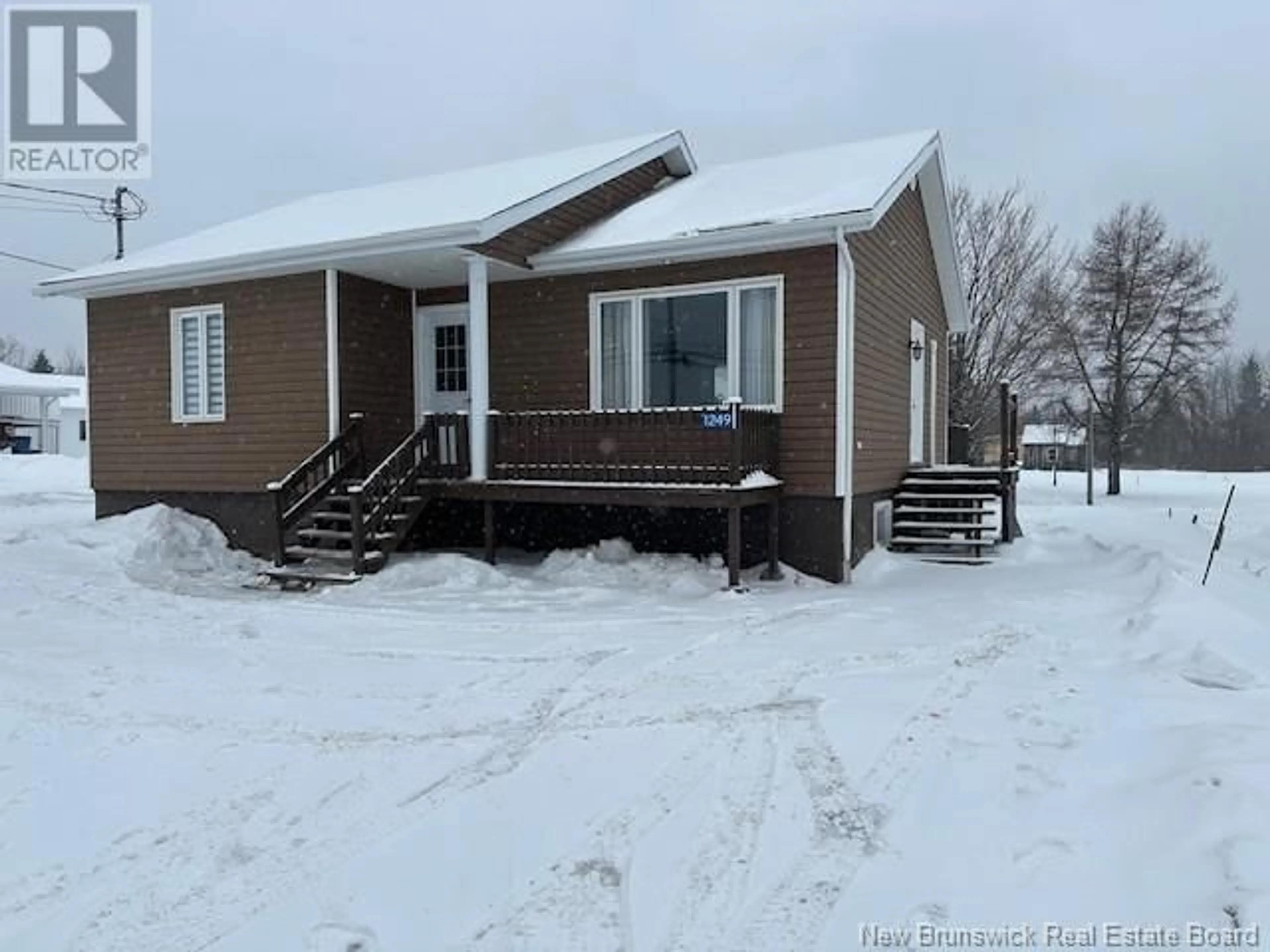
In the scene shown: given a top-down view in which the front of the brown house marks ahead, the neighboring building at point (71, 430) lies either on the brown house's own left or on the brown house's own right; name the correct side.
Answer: on the brown house's own right

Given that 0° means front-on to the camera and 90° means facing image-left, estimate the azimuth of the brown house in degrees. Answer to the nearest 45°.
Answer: approximately 45°

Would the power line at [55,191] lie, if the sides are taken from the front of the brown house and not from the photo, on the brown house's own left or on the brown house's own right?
on the brown house's own right

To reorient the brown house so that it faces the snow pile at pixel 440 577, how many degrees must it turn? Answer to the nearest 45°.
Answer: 0° — it already faces it

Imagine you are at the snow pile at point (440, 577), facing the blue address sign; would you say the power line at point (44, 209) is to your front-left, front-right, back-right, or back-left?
back-left

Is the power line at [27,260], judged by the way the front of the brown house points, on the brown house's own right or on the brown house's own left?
on the brown house's own right

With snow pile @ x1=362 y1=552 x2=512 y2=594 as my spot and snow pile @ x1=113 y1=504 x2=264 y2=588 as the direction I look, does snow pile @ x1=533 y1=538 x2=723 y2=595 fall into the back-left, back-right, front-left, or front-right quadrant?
back-right

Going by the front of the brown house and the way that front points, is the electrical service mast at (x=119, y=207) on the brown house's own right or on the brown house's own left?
on the brown house's own right
